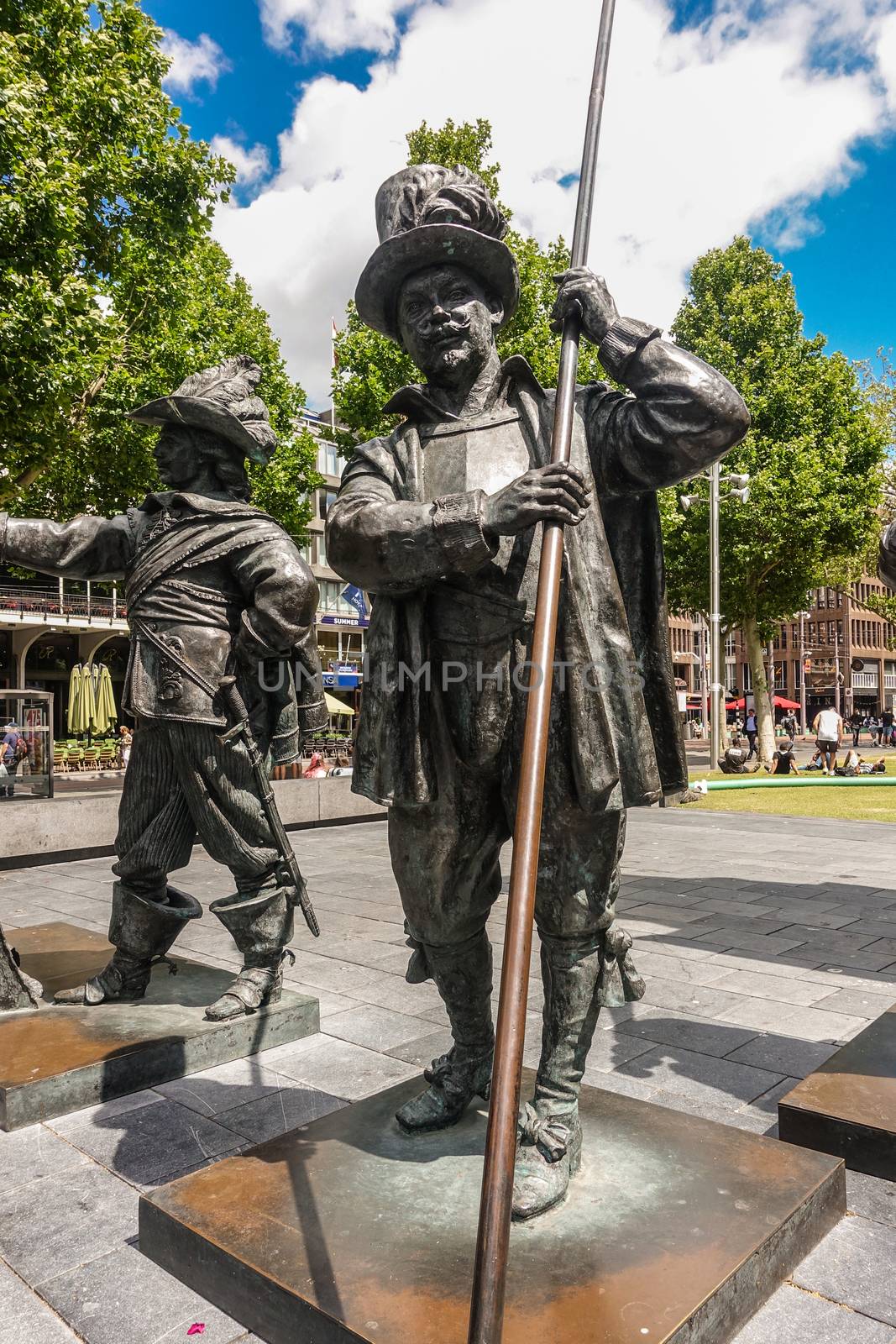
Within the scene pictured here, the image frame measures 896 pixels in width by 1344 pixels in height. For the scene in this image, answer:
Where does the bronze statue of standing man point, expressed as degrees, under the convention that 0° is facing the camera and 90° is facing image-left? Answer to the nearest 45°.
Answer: approximately 0°

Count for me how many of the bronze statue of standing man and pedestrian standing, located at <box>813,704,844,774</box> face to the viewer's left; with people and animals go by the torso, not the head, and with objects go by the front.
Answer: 0

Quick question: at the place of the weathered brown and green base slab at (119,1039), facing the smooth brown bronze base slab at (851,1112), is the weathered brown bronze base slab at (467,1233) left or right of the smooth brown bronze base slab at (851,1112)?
right

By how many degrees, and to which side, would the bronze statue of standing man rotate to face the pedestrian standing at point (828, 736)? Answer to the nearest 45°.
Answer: approximately 180°

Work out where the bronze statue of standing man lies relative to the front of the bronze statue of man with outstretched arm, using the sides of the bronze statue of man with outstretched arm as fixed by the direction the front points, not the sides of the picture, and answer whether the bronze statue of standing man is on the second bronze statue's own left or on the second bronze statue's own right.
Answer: on the second bronze statue's own left
